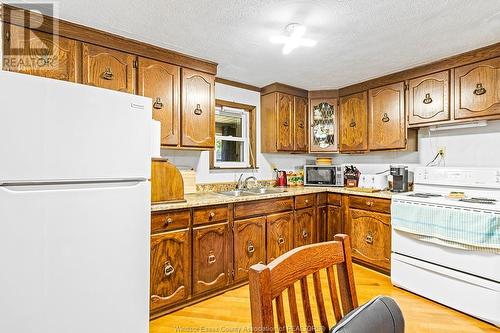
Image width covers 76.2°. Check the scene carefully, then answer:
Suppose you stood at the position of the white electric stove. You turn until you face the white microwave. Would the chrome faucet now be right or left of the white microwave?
left

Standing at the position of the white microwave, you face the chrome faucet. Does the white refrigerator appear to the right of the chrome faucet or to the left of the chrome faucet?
left

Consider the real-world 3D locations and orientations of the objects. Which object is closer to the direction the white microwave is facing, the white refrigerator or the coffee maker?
the white refrigerator

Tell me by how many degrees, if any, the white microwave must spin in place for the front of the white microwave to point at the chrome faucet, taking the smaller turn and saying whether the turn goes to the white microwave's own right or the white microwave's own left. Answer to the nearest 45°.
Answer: approximately 45° to the white microwave's own right

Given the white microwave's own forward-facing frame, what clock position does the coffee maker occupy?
The coffee maker is roughly at 10 o'clock from the white microwave.

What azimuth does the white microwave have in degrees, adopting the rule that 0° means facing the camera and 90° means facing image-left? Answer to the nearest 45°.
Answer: approximately 0°

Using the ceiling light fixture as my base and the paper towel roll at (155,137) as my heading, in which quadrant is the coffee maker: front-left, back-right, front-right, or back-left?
back-right
